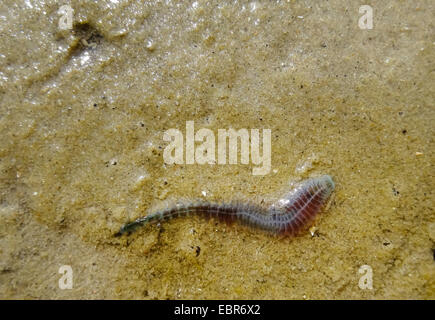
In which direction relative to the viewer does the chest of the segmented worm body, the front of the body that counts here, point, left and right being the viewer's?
facing to the right of the viewer
